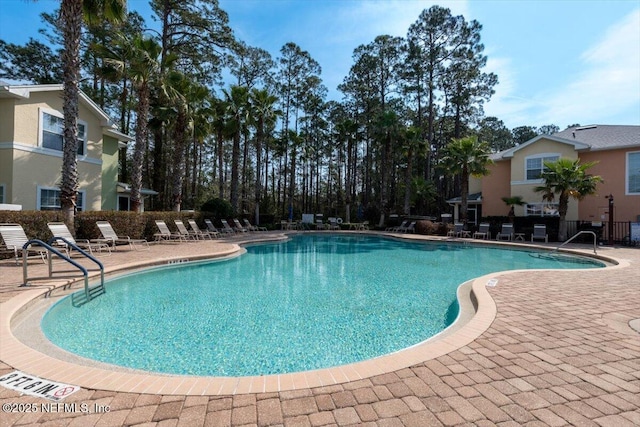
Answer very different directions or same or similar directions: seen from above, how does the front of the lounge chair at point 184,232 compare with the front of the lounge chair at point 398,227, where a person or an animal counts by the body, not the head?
very different directions

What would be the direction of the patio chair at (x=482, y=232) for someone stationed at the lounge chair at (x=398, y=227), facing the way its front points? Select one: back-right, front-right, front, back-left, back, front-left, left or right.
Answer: back-left

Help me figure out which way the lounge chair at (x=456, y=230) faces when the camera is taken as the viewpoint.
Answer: facing the viewer and to the left of the viewer

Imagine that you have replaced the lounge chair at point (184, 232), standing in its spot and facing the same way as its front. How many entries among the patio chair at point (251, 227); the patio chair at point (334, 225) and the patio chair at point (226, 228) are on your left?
3

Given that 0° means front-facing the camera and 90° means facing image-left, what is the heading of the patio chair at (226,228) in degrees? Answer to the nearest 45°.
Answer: approximately 315°

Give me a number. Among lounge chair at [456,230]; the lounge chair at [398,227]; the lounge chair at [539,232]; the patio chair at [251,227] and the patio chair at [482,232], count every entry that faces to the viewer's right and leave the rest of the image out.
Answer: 1

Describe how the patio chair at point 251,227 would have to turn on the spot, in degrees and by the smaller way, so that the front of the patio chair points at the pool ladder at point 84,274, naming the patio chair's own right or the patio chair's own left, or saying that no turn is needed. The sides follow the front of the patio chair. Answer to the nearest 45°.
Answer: approximately 90° to the patio chair's own right

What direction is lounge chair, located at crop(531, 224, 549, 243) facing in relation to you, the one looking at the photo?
facing the viewer

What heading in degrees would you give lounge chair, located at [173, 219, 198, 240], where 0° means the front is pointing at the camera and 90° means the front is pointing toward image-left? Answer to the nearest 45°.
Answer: approximately 315°

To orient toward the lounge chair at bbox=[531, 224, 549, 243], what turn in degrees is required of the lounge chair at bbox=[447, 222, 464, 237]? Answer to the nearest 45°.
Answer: approximately 135° to its left

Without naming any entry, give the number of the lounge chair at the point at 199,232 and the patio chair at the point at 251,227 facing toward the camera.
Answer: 0

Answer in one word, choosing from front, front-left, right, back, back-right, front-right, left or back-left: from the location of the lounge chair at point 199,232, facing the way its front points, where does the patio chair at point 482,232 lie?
front
